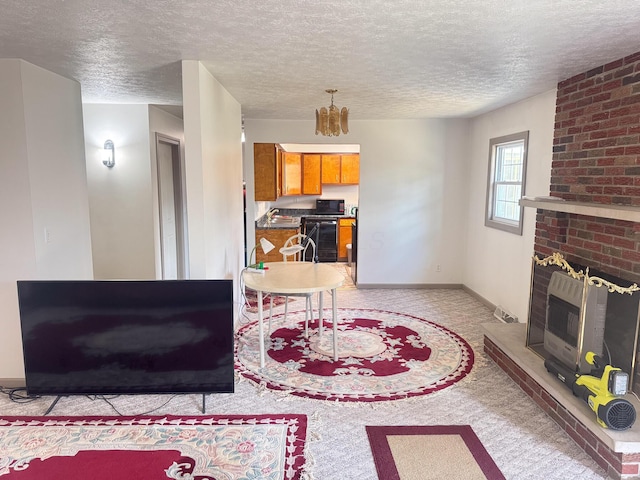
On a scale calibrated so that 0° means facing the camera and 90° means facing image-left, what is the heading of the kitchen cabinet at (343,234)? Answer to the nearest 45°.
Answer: approximately 0°

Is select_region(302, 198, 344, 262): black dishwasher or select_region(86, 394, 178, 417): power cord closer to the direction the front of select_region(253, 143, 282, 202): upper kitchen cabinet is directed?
the black dishwasher

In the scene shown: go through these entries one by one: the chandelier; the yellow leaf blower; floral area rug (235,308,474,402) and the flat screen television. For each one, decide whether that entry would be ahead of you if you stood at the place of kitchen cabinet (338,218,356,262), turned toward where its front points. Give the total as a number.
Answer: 4

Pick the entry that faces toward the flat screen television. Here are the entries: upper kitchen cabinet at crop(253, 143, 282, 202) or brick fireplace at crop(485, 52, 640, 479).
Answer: the brick fireplace

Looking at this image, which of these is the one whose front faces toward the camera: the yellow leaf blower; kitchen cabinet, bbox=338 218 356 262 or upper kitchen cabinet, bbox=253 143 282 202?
the kitchen cabinet

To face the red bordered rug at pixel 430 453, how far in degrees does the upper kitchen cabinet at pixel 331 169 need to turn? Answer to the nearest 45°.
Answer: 0° — it already faces it

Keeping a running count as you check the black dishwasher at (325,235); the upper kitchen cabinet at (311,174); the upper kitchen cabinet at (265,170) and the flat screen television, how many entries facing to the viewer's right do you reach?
1

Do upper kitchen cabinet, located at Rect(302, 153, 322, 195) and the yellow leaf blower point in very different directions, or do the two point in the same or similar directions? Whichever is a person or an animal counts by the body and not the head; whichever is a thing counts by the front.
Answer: very different directions

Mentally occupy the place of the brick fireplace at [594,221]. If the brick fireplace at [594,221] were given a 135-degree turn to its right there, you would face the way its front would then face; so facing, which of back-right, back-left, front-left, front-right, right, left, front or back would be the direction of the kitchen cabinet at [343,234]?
front-left

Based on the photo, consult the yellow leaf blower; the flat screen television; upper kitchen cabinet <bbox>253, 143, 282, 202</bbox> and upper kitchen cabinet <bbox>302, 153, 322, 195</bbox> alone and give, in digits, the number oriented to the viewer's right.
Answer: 1

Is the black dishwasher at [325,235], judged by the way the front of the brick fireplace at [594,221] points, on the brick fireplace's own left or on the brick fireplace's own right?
on the brick fireplace's own right

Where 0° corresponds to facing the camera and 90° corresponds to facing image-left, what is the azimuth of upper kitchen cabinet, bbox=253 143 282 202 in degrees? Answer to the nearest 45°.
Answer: approximately 270°

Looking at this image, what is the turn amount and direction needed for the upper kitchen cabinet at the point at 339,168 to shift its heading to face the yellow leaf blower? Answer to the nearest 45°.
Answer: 0° — it already faces it

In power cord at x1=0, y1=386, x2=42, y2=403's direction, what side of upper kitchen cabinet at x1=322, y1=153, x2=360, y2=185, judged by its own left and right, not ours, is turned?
front

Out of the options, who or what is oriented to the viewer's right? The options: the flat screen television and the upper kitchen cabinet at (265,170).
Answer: the upper kitchen cabinet

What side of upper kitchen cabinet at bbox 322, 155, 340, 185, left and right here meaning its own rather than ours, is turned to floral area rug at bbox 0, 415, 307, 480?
front

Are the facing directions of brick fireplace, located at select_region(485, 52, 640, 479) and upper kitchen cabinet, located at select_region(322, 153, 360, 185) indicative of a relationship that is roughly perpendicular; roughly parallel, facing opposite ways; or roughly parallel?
roughly perpendicular

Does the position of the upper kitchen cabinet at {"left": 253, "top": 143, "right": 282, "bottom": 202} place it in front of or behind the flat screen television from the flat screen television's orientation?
behind
